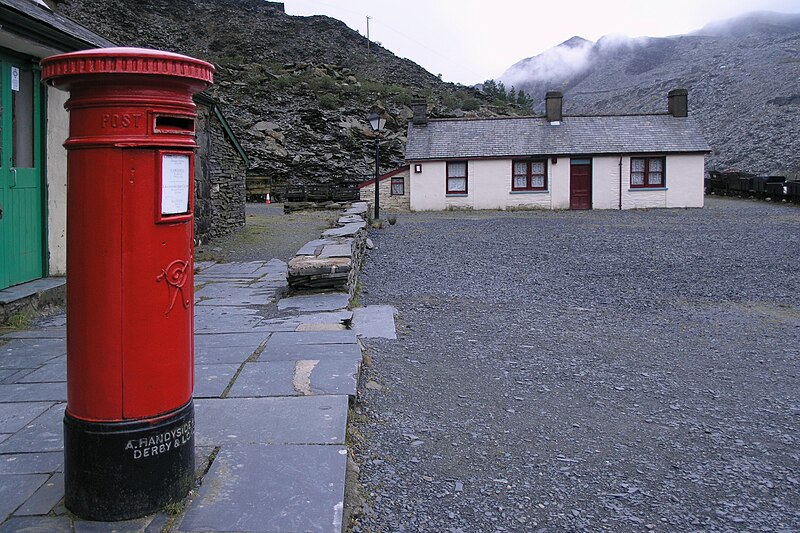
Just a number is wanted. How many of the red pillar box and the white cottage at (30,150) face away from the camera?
0

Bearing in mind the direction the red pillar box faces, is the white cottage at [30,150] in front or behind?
behind

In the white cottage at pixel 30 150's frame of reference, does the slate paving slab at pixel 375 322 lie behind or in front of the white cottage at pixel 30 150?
in front

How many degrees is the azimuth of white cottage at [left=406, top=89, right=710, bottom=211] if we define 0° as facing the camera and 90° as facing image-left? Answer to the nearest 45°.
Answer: approximately 0°

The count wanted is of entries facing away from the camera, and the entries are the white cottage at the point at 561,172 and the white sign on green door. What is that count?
0

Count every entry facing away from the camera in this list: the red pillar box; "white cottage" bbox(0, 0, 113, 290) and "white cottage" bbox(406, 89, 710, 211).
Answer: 0

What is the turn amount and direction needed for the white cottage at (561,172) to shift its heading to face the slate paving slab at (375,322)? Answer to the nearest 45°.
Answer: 0° — it already faces it

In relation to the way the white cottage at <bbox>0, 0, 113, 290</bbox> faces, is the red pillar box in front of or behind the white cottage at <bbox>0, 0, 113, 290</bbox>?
in front

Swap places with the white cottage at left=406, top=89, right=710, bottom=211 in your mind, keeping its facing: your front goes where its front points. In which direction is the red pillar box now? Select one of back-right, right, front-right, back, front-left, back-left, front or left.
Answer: front

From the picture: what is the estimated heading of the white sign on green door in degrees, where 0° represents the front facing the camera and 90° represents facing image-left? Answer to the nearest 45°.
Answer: approximately 315°

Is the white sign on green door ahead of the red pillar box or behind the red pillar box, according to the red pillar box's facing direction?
behind

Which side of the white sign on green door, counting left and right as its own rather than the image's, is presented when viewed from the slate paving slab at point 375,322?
front

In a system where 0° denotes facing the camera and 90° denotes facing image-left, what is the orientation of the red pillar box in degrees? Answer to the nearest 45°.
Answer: approximately 315°
